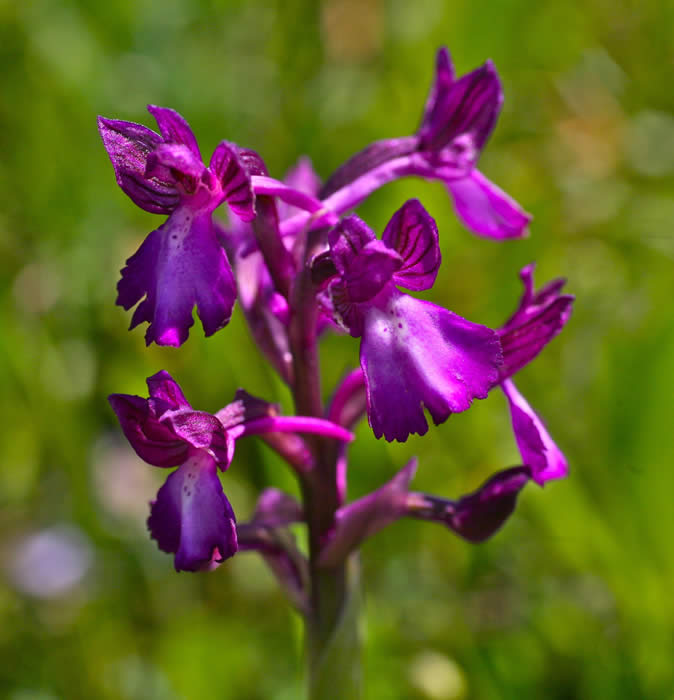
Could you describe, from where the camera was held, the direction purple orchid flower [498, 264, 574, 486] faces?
facing to the right of the viewer

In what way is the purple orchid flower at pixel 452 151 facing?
to the viewer's right

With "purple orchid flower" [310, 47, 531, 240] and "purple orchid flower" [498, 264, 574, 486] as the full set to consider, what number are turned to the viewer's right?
2

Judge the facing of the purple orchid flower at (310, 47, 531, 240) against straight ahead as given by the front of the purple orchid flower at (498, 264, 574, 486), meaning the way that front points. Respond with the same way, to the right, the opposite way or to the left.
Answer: the same way
